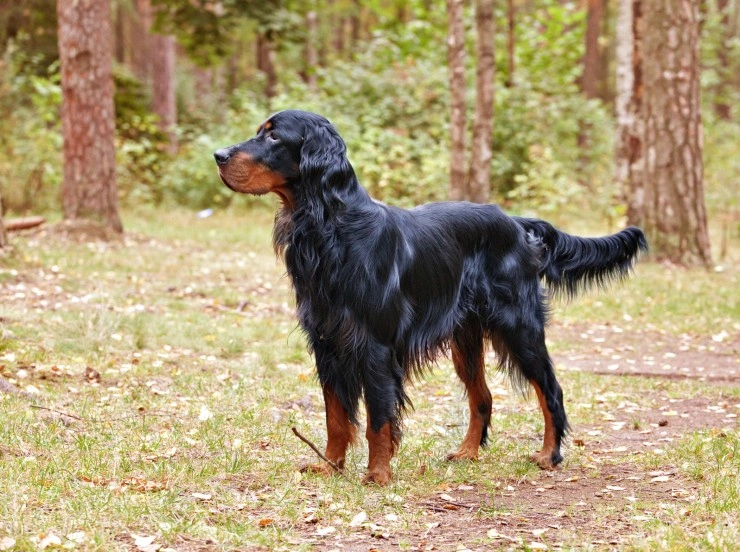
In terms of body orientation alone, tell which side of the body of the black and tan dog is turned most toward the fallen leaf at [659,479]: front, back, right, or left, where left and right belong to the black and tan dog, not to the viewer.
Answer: back

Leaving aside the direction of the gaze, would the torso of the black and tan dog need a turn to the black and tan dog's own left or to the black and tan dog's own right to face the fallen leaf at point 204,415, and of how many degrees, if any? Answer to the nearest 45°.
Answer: approximately 45° to the black and tan dog's own right

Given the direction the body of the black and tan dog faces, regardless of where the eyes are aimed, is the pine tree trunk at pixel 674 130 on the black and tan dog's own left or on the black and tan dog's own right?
on the black and tan dog's own right

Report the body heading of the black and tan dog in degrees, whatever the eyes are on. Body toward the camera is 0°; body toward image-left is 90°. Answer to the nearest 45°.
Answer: approximately 90°

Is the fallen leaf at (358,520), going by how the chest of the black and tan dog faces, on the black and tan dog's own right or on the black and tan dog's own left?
on the black and tan dog's own left

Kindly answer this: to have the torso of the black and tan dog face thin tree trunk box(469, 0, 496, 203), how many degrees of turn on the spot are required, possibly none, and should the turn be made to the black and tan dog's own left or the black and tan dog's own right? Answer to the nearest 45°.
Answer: approximately 90° to the black and tan dog's own right

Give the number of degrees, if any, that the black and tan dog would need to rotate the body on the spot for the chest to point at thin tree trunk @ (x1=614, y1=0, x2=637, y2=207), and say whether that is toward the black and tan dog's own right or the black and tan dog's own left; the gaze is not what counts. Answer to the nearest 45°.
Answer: approximately 90° to the black and tan dog's own right

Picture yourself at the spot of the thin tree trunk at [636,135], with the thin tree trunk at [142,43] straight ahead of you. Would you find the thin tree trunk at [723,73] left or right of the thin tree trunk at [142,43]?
right

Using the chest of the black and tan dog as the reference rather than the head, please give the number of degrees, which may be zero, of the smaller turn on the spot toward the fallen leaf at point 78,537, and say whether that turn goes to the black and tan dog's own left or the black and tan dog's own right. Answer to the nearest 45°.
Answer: approximately 45° to the black and tan dog's own left

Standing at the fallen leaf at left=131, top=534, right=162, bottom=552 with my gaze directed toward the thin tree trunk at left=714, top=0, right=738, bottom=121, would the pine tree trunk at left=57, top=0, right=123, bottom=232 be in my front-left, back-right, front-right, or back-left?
front-left

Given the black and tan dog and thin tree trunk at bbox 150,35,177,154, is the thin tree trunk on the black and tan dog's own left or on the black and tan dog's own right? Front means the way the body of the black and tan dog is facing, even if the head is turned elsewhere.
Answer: on the black and tan dog's own right

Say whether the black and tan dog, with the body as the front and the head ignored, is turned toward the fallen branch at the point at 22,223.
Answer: no

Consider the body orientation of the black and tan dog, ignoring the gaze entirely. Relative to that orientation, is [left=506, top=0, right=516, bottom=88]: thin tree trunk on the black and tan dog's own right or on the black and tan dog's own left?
on the black and tan dog's own right

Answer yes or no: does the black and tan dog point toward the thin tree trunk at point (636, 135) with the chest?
no

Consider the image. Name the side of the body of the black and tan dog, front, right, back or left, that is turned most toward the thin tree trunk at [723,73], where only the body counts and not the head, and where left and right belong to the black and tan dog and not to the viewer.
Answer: right
